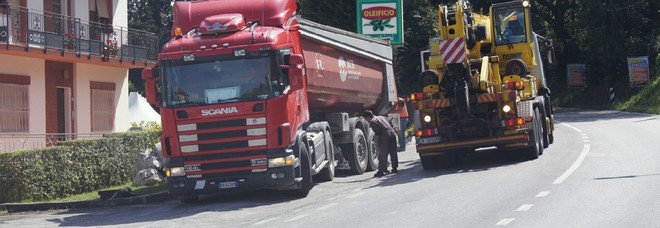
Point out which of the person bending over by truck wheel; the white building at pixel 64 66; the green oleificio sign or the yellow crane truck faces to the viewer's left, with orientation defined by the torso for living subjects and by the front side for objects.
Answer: the person bending over by truck wheel

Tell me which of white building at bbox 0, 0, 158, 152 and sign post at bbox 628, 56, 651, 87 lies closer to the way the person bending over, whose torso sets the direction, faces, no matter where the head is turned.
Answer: the white building

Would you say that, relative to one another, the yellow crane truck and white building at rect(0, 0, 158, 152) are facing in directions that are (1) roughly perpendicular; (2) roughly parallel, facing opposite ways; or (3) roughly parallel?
roughly perpendicular

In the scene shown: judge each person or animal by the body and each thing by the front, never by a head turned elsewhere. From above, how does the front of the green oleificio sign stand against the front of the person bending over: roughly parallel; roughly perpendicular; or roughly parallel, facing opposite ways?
roughly perpendicular

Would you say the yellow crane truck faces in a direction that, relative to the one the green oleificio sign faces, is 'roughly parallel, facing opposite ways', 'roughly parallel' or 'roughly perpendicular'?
roughly parallel, facing opposite ways

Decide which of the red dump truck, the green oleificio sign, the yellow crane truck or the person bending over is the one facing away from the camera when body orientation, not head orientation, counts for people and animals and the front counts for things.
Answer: the yellow crane truck

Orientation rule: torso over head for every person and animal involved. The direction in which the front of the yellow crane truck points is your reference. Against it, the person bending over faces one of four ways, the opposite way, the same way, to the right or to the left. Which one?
to the left

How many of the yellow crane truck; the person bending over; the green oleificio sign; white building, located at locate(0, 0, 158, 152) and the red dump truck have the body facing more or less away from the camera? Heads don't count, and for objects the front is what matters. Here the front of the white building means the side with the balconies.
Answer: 1

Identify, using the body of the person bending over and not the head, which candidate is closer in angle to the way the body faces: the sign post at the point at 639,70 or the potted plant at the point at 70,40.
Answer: the potted plant

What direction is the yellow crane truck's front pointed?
away from the camera

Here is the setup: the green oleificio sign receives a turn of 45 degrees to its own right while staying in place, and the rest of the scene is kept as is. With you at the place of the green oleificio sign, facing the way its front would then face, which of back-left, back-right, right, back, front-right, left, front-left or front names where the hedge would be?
front

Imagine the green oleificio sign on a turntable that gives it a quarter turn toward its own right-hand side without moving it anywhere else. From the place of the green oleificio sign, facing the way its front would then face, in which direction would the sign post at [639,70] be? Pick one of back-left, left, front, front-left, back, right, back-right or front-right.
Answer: back-right

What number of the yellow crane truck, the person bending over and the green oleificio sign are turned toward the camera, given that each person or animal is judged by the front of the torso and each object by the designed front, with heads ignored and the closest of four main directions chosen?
1

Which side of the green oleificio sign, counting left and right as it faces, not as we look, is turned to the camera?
front

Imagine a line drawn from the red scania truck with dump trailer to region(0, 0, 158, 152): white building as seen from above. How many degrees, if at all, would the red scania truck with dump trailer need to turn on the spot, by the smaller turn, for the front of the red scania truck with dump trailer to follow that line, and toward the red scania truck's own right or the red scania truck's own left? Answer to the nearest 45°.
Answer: approximately 90° to the red scania truck's own right

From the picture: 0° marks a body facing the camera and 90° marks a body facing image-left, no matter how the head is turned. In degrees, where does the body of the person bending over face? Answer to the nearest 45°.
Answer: approximately 90°
